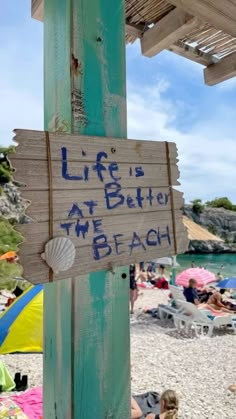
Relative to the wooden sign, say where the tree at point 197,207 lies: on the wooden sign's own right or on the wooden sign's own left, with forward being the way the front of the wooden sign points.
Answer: on the wooden sign's own left

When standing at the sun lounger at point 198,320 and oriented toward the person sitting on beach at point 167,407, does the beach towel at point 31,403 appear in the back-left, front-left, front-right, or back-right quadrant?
front-right

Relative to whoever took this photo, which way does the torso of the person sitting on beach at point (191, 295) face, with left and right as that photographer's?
facing away from the viewer and to the right of the viewer

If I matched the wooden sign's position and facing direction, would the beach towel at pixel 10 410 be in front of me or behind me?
behind

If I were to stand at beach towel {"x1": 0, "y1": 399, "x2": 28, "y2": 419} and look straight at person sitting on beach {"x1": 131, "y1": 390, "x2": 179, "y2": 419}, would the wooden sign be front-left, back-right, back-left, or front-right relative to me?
front-right

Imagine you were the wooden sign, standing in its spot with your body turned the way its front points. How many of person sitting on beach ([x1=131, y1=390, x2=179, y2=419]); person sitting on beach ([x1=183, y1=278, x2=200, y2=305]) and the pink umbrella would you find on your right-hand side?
0

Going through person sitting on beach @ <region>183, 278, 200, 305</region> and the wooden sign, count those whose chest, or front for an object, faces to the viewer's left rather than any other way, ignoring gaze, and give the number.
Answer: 0

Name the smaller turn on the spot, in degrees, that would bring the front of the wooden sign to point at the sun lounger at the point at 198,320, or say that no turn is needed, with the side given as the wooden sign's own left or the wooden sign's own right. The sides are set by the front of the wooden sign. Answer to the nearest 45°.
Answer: approximately 135° to the wooden sign's own left

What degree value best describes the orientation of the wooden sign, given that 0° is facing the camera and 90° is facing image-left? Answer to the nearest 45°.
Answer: approximately 315°

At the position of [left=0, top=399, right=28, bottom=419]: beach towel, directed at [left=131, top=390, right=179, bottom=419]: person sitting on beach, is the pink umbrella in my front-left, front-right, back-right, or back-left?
front-left

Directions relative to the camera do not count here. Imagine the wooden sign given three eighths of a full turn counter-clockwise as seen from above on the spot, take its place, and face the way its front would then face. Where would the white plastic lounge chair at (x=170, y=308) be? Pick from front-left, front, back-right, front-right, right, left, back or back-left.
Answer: front

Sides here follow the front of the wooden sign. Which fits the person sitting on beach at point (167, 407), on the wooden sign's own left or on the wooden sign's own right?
on the wooden sign's own left

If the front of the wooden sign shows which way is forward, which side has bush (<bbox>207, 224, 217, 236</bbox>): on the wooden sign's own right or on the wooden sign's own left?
on the wooden sign's own left
